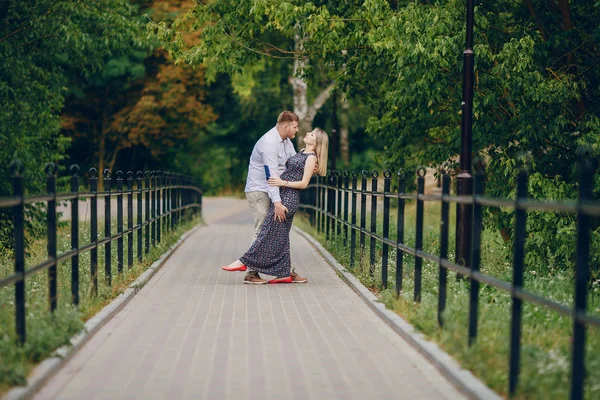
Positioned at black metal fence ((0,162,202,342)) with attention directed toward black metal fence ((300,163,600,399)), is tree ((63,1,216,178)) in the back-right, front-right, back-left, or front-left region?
back-left

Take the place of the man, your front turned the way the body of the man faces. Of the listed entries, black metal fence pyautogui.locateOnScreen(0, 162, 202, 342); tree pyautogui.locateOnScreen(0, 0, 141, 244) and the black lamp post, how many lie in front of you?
1

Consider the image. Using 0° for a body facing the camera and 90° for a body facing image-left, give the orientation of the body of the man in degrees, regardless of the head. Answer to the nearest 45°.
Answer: approximately 270°

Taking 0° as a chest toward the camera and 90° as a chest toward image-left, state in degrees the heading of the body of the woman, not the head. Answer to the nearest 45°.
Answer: approximately 90°

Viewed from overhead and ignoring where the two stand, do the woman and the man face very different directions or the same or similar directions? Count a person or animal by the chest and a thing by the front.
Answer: very different directions

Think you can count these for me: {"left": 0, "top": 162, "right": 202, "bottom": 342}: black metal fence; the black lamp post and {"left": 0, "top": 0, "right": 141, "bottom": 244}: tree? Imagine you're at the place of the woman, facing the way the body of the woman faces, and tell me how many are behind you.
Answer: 1

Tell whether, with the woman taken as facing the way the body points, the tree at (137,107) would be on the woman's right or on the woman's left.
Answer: on the woman's right

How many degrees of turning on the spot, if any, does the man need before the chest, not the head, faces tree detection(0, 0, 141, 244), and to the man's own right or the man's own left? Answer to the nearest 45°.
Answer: approximately 135° to the man's own left

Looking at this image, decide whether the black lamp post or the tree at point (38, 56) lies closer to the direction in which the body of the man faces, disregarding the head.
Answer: the black lamp post
